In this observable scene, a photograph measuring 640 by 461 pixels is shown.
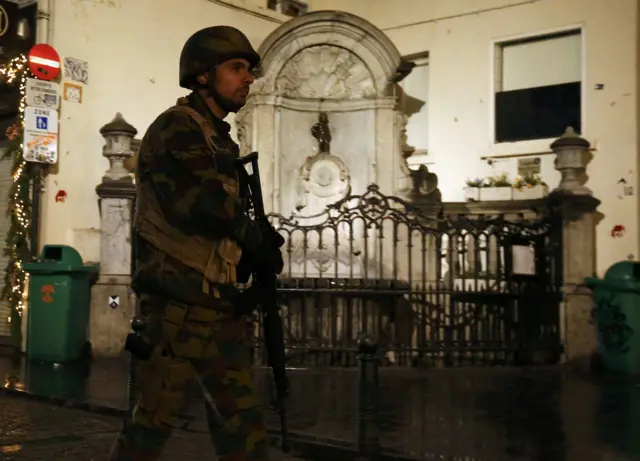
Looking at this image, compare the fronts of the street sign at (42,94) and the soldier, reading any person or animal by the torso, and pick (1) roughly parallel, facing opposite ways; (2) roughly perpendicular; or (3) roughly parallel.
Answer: roughly perpendicular

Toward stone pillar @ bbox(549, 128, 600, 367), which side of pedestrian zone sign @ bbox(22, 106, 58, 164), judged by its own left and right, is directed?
left

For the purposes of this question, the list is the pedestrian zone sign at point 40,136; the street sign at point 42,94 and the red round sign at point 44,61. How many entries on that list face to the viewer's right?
0

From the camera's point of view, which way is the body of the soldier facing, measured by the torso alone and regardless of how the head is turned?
to the viewer's right

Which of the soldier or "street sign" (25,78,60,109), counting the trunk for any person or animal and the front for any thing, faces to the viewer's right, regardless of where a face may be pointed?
the soldier

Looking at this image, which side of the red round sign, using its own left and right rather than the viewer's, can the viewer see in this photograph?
front

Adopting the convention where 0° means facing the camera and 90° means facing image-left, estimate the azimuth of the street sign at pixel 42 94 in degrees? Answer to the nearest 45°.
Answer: approximately 0°

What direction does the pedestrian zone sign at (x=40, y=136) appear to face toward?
toward the camera

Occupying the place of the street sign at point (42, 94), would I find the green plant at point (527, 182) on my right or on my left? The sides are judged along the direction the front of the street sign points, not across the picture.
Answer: on my left

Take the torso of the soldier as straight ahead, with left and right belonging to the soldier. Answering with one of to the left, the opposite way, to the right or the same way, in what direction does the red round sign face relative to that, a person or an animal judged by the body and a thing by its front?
to the right

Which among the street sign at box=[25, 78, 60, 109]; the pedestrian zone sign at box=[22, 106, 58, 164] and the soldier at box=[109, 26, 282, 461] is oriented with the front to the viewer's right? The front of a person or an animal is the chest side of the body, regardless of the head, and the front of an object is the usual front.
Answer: the soldier

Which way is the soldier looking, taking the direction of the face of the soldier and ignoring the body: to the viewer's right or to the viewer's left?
to the viewer's right
